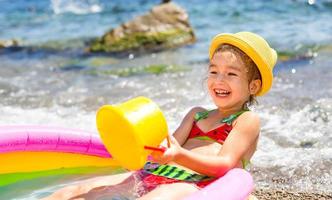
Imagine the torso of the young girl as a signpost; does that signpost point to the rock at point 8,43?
no

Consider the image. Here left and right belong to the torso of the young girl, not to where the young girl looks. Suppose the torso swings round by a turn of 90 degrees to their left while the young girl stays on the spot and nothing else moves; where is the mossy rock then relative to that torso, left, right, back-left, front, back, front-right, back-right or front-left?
back-left

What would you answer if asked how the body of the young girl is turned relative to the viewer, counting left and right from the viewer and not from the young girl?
facing the viewer and to the left of the viewer

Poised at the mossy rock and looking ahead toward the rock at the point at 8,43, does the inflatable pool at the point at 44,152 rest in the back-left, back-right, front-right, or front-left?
back-left

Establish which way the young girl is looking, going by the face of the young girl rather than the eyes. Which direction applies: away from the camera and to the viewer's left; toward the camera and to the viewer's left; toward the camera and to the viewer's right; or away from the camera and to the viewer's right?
toward the camera and to the viewer's left
